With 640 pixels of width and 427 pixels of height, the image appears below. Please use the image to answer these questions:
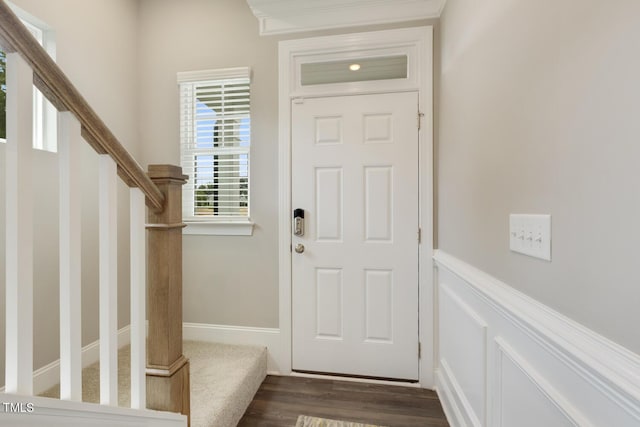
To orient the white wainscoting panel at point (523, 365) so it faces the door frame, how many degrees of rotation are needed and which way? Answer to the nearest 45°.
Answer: approximately 45° to its right

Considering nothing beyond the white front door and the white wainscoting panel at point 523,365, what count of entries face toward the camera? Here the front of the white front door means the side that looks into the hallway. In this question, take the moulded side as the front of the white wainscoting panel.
1

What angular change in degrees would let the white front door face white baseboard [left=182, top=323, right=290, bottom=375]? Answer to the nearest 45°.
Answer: approximately 90° to its right

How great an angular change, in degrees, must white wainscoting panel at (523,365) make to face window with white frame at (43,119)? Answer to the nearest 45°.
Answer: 0° — it already faces it

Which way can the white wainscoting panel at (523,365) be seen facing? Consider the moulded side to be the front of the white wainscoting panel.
to the viewer's left

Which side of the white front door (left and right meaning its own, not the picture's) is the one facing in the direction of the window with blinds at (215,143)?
right

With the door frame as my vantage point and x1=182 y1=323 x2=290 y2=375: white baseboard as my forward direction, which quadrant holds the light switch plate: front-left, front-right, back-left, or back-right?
back-left

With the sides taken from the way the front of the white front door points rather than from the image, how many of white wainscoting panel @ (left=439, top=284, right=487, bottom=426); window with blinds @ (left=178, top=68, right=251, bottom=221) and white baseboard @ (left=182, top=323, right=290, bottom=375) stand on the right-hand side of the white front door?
2

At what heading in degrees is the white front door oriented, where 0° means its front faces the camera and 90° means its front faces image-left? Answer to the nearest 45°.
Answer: approximately 0°

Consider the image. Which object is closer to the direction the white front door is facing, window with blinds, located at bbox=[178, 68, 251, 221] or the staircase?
the staircase
